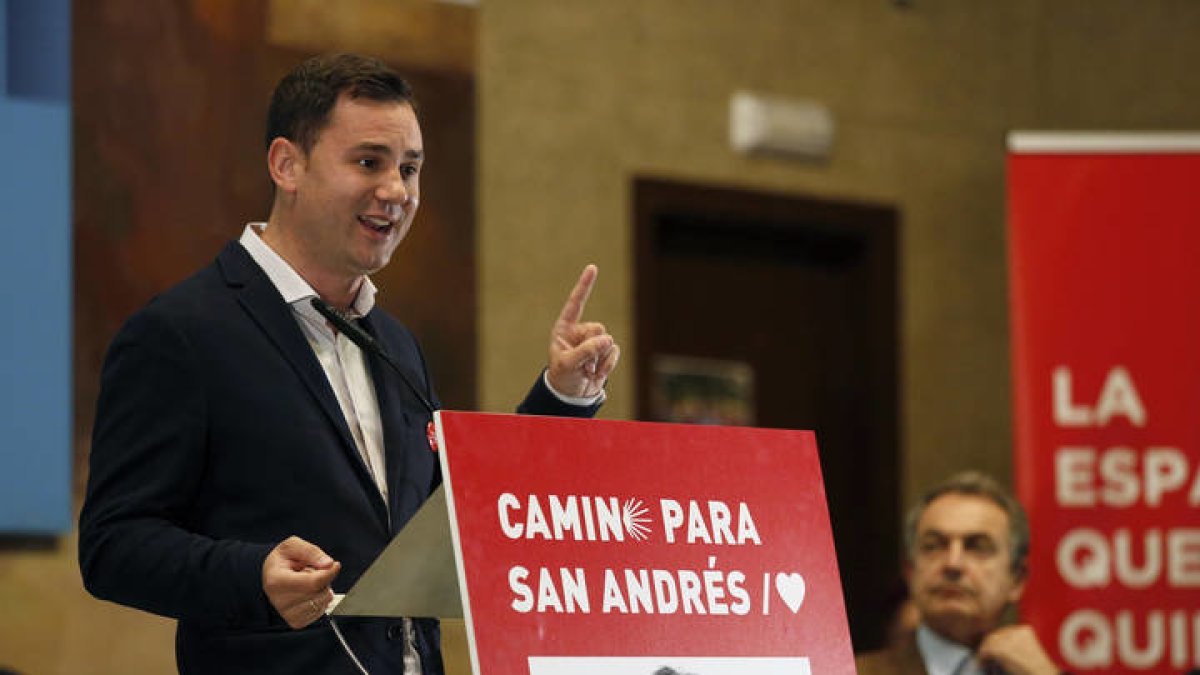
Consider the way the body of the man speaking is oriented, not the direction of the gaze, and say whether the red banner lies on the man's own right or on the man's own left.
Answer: on the man's own left

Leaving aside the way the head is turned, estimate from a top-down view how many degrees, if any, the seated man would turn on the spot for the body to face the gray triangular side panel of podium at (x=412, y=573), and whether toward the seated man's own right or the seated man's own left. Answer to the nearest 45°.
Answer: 0° — they already face it

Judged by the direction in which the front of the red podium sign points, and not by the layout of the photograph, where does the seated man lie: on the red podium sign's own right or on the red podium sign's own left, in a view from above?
on the red podium sign's own left

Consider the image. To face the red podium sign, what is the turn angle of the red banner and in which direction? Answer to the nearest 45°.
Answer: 0° — it already faces it

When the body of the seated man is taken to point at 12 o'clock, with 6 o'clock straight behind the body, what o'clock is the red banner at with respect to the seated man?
The red banner is roughly at 7 o'clock from the seated man.

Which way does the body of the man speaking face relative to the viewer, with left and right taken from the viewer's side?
facing the viewer and to the right of the viewer

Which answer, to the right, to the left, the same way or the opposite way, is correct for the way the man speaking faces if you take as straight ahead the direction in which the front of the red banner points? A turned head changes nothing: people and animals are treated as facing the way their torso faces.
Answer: to the left

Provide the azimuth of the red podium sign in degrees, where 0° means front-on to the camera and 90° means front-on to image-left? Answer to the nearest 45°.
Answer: approximately 315°

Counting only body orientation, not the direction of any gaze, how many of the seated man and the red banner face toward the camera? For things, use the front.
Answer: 2

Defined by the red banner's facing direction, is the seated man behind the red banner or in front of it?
in front

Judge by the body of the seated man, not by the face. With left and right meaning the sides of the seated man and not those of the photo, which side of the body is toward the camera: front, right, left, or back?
front

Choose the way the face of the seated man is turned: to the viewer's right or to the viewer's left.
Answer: to the viewer's left
